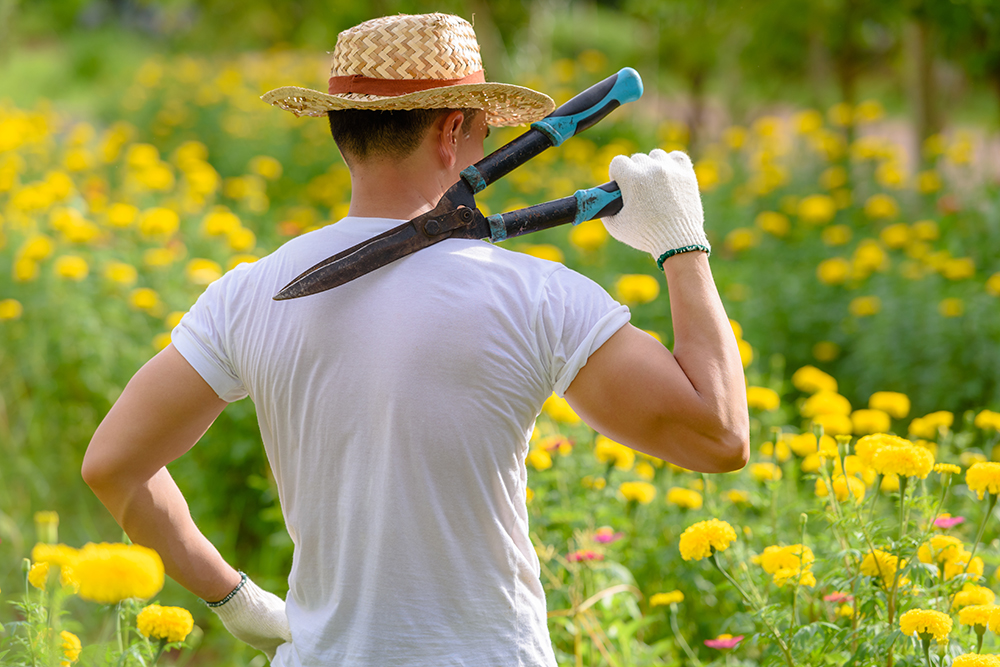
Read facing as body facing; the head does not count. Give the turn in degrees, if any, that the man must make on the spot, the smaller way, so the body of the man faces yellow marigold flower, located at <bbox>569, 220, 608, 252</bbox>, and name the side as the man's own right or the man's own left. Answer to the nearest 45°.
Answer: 0° — they already face it

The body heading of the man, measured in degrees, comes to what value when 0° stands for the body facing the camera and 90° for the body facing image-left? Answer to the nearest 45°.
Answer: approximately 180°

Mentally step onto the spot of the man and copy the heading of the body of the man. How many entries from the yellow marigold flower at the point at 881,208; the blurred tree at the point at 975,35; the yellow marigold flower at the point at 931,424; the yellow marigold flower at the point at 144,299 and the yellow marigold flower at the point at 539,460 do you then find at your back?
0

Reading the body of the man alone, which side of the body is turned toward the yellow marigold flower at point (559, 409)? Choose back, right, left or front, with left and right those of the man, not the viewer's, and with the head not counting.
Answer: front

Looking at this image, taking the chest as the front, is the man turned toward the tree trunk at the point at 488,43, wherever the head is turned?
yes

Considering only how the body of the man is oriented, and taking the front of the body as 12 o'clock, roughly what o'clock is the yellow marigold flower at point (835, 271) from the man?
The yellow marigold flower is roughly at 1 o'clock from the man.

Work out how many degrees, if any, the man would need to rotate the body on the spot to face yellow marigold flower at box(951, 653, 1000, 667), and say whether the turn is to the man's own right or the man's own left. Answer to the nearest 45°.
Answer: approximately 90° to the man's own right

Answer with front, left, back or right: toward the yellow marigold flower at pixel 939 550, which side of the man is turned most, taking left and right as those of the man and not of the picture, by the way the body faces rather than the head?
right

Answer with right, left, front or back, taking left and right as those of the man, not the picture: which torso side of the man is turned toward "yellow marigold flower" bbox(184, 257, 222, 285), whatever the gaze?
front

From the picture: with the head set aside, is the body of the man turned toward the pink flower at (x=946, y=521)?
no

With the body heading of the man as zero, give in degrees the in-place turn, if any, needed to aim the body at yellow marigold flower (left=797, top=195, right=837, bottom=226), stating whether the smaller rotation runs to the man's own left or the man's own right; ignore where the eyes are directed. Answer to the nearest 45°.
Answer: approximately 45° to the man's own right

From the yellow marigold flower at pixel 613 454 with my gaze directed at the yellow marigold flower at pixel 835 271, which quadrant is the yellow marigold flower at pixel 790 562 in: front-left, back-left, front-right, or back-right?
back-right

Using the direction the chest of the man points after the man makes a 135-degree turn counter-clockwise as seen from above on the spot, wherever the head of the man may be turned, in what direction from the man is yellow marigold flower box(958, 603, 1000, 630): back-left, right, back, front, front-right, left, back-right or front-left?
back-left

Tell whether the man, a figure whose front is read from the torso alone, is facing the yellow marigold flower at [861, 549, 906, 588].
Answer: no

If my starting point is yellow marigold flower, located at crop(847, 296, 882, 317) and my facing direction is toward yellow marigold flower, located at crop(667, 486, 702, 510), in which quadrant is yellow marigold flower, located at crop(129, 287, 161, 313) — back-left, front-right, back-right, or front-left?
front-right

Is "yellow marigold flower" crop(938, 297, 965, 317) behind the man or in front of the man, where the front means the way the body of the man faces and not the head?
in front
